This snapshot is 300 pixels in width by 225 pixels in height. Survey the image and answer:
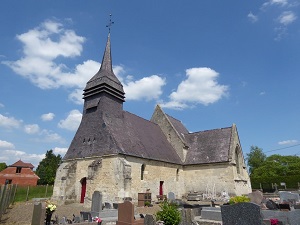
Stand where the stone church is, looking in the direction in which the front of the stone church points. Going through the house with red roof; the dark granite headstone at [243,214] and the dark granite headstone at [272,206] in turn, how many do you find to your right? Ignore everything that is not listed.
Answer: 1

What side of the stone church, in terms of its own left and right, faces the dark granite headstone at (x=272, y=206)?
left

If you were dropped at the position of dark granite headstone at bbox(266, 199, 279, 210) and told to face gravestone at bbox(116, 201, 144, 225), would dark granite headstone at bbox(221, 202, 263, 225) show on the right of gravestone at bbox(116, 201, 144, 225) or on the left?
left

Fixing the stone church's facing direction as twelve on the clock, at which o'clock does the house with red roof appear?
The house with red roof is roughly at 3 o'clock from the stone church.

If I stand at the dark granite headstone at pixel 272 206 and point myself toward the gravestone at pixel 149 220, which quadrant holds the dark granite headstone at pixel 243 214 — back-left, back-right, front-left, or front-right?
front-left

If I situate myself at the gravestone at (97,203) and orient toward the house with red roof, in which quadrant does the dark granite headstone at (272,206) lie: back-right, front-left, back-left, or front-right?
back-right

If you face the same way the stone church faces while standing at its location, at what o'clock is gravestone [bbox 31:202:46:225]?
The gravestone is roughly at 11 o'clock from the stone church.

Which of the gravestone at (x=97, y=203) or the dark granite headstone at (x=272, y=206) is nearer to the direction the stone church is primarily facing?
the gravestone

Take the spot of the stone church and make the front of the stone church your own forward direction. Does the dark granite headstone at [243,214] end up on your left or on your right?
on your left

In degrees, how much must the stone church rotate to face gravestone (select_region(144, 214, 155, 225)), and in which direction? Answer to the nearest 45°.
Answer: approximately 45° to its left

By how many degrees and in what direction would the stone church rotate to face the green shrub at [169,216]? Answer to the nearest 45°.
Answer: approximately 45° to its left

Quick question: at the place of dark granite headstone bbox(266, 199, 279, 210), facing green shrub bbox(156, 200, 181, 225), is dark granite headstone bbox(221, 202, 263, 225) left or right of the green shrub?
left

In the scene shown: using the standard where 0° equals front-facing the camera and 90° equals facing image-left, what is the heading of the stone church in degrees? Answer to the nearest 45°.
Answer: approximately 45°
